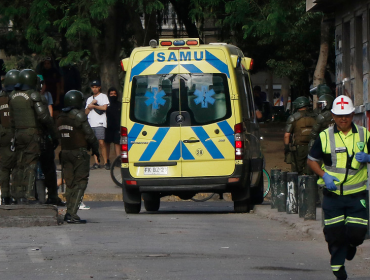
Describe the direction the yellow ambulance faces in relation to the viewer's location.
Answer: facing away from the viewer

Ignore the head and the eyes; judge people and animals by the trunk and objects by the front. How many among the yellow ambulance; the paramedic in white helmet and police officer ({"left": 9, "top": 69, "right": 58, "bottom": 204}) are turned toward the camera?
1

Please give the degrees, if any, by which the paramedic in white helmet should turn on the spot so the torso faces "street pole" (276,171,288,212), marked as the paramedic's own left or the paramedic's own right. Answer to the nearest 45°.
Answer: approximately 180°

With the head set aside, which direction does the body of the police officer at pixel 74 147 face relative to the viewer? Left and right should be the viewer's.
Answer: facing away from the viewer and to the right of the viewer

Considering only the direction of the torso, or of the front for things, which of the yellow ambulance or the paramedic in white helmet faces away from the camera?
the yellow ambulance

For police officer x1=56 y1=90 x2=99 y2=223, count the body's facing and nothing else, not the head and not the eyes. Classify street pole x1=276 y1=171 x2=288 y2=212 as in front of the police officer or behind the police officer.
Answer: in front

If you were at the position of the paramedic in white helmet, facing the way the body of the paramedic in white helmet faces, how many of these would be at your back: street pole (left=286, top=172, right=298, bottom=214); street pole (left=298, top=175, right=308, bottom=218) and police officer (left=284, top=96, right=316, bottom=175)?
3
